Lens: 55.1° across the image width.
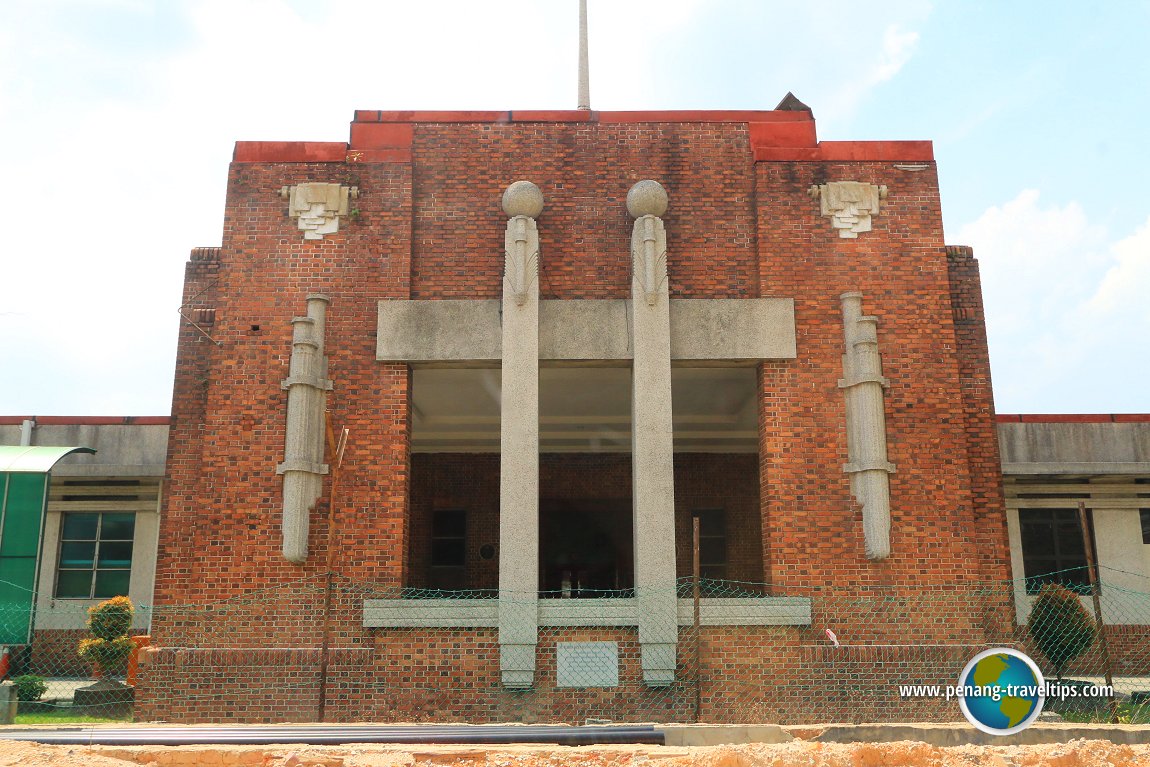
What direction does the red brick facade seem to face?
toward the camera

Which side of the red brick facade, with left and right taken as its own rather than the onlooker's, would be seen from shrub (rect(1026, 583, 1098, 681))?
left

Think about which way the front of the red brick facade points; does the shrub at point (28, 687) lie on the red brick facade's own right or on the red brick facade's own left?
on the red brick facade's own right

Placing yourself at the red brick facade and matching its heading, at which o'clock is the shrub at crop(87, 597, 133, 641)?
The shrub is roughly at 4 o'clock from the red brick facade.

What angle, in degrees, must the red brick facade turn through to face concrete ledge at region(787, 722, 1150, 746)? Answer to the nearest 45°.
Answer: approximately 45° to its left
